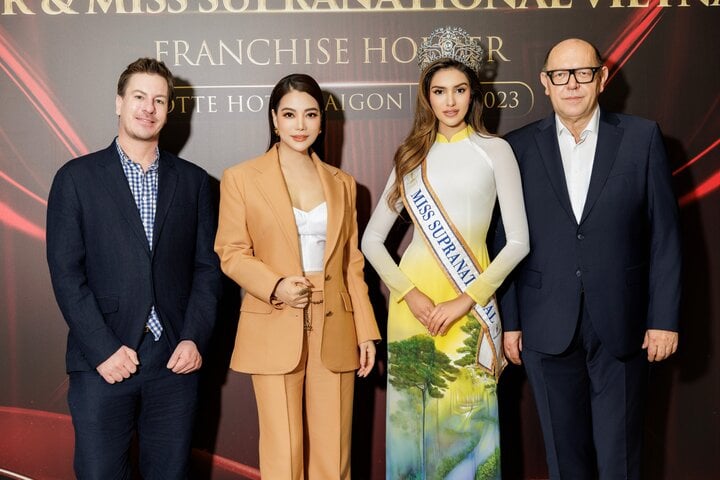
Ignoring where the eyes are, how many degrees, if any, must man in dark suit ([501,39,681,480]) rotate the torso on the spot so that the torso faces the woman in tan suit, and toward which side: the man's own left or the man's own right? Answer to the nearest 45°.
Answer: approximately 90° to the man's own right

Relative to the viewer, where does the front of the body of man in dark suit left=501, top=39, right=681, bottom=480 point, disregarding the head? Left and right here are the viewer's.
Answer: facing the viewer

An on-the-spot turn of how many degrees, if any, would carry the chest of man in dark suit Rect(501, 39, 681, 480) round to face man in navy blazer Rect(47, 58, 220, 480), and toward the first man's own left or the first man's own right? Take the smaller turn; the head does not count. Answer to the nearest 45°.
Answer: approximately 90° to the first man's own right
